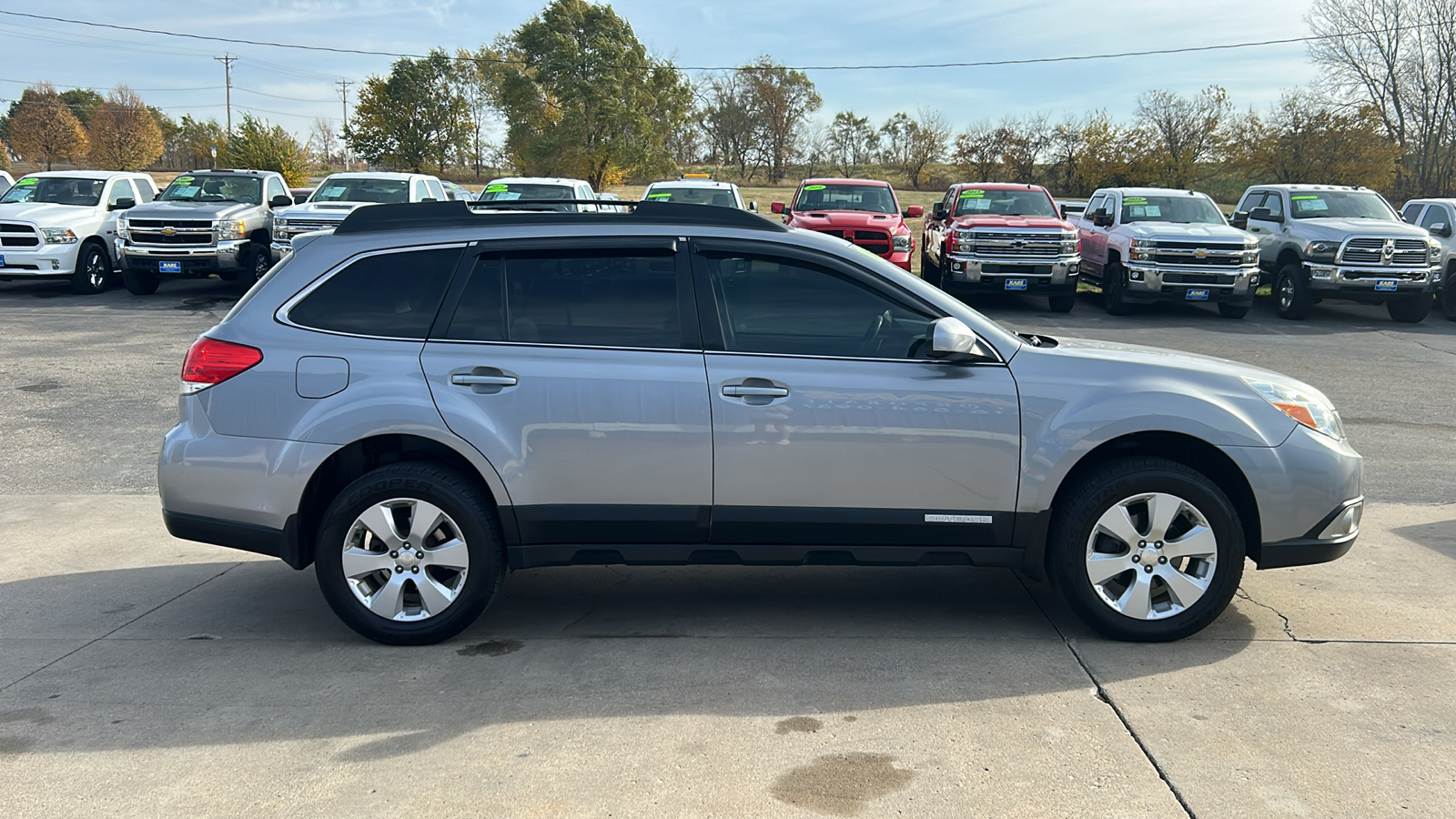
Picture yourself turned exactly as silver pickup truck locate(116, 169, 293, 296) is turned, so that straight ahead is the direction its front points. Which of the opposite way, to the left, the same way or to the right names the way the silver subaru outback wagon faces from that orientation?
to the left

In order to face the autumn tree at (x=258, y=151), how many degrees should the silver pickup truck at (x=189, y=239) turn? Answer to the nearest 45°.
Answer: approximately 135° to its right

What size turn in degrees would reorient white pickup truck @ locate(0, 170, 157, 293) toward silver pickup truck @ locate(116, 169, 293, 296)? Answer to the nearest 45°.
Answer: approximately 90° to its left

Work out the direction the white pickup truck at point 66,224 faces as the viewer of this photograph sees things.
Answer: facing the viewer and to the left of the viewer

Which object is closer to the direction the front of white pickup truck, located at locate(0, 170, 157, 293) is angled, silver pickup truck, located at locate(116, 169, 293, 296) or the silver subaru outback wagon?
the silver subaru outback wagon

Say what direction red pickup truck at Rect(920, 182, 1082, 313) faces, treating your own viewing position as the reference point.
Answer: facing the viewer

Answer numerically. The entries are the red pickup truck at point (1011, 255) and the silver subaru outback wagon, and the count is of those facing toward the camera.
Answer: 1

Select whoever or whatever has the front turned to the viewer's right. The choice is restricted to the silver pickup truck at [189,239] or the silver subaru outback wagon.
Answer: the silver subaru outback wagon

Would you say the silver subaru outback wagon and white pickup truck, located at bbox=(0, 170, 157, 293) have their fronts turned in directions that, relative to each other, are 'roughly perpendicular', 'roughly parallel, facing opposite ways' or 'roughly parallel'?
roughly perpendicular

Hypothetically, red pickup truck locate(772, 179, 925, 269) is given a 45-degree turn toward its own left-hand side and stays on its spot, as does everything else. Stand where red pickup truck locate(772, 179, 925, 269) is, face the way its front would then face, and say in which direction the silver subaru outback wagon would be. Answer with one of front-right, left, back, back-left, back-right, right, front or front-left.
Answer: front-right

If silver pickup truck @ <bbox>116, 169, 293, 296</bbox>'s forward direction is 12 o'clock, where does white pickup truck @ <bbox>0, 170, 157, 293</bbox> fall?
The white pickup truck is roughly at 3 o'clock from the silver pickup truck.

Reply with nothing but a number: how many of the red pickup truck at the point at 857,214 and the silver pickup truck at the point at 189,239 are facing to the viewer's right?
0

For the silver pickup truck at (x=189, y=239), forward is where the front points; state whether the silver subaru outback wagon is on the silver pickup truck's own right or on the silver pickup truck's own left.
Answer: on the silver pickup truck's own left

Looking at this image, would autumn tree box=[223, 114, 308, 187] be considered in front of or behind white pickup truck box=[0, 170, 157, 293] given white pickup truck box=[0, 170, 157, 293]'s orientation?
behind

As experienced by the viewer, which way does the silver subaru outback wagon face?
facing to the right of the viewer

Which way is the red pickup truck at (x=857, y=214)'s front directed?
toward the camera

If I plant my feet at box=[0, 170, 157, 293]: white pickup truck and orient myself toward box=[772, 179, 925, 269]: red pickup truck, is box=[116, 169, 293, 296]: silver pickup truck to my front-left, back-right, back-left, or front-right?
front-right

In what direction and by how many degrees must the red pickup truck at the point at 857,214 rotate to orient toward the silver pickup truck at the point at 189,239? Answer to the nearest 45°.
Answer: approximately 90° to its right

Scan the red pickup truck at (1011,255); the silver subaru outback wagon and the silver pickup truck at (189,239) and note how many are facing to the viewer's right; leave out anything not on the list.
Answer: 1
